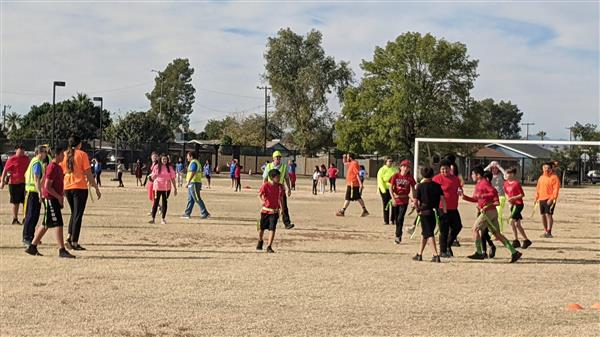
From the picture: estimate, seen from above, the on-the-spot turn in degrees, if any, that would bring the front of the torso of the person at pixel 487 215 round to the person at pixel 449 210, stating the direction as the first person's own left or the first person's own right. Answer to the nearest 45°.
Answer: approximately 45° to the first person's own right

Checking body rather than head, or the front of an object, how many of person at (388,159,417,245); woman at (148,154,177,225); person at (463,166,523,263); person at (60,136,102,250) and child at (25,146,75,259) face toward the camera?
2

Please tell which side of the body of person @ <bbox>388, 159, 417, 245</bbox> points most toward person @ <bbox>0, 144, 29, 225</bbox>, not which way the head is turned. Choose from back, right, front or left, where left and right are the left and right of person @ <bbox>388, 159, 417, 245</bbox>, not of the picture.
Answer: right

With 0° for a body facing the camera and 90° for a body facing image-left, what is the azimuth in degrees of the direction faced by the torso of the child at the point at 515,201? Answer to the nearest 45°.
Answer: approximately 45°

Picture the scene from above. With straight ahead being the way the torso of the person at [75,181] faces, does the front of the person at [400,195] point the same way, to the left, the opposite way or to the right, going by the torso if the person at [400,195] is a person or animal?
the opposite way

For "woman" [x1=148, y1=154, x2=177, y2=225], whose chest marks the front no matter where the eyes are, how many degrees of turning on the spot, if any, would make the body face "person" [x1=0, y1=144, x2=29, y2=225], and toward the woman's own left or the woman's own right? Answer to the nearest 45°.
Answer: approximately 90° to the woman's own right

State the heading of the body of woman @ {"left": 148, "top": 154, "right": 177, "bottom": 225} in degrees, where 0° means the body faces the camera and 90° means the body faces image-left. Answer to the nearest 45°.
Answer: approximately 0°

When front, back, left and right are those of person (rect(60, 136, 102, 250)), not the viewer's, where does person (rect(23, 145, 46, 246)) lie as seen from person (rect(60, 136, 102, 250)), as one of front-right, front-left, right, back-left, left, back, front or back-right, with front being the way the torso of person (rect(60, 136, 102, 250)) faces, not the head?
left

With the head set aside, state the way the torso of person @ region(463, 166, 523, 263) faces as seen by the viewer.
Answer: to the viewer's left

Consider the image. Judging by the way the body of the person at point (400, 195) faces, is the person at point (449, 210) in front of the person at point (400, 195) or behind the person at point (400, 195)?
in front

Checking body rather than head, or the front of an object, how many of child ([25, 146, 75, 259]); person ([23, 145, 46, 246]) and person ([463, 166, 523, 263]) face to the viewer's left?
1

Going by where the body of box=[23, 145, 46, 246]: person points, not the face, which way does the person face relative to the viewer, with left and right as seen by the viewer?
facing to the right of the viewer
